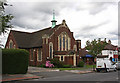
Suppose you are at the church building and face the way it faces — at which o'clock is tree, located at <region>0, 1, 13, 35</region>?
The tree is roughly at 2 o'clock from the church building.

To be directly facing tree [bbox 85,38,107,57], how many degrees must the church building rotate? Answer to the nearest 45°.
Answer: approximately 45° to its left

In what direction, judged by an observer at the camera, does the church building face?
facing the viewer and to the right of the viewer
